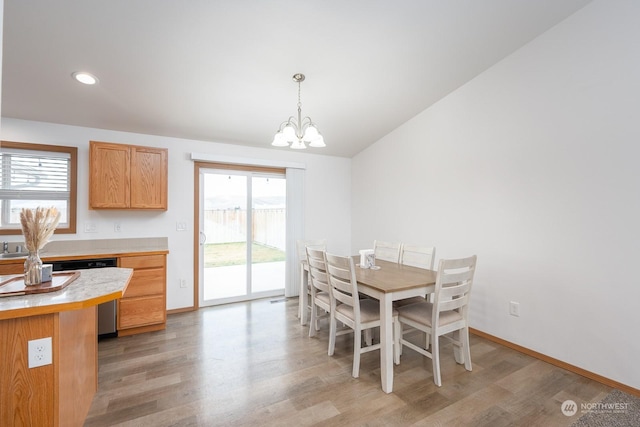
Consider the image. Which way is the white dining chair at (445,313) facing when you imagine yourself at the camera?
facing away from the viewer and to the left of the viewer

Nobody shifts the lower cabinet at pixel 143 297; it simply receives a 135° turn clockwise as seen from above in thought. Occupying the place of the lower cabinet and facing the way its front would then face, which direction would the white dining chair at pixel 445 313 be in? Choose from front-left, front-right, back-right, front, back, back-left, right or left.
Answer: back-left

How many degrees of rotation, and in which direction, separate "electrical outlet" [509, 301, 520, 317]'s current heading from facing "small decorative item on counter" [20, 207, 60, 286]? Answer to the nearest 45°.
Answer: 0° — it already faces it

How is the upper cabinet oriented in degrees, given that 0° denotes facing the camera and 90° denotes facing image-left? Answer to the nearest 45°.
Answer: approximately 315°

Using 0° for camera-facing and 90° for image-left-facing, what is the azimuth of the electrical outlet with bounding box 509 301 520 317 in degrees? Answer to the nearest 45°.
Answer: approximately 45°

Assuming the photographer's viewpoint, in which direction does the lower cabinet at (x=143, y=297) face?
facing the viewer and to the right of the viewer

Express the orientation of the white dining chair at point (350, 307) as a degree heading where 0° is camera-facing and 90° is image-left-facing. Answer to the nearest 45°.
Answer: approximately 225°

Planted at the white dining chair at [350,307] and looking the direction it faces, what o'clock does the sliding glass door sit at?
The sliding glass door is roughly at 9 o'clock from the white dining chair.
